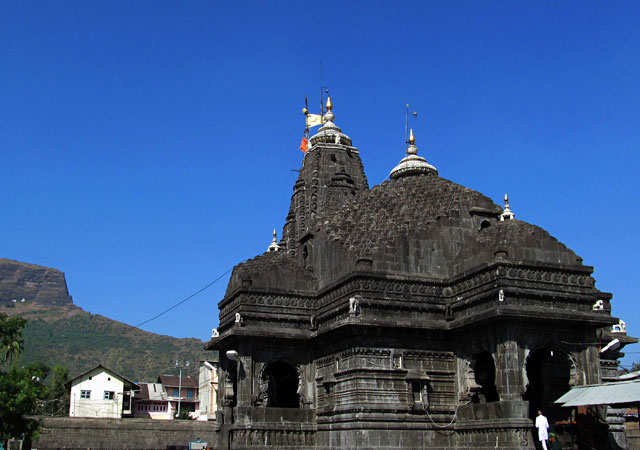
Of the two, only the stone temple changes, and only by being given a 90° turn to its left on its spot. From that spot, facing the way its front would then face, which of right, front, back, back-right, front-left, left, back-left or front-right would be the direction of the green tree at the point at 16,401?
back-left

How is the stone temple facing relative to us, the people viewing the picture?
facing the viewer and to the right of the viewer

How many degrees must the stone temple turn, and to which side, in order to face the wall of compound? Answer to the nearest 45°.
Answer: approximately 180°
